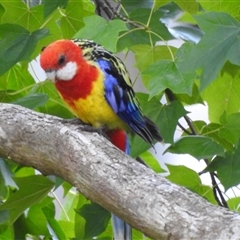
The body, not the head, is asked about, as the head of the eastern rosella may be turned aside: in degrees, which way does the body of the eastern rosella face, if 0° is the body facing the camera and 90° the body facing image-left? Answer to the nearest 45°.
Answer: approximately 45°
